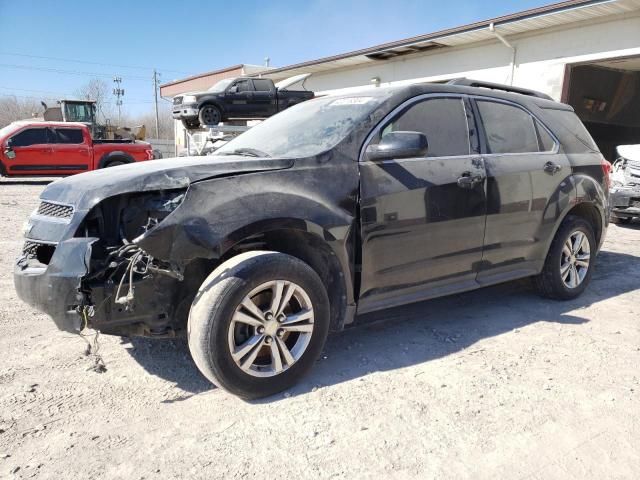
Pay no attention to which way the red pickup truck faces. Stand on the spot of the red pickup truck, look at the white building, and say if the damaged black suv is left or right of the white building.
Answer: right

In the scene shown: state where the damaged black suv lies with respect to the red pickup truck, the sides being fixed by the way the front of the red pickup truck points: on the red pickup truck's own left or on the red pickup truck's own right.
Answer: on the red pickup truck's own left

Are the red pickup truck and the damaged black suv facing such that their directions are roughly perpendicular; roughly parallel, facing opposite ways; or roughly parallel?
roughly parallel

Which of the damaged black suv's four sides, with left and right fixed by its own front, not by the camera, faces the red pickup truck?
right

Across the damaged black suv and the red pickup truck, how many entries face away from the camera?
0

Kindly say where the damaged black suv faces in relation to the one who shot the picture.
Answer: facing the viewer and to the left of the viewer

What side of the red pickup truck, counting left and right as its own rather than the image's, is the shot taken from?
left
